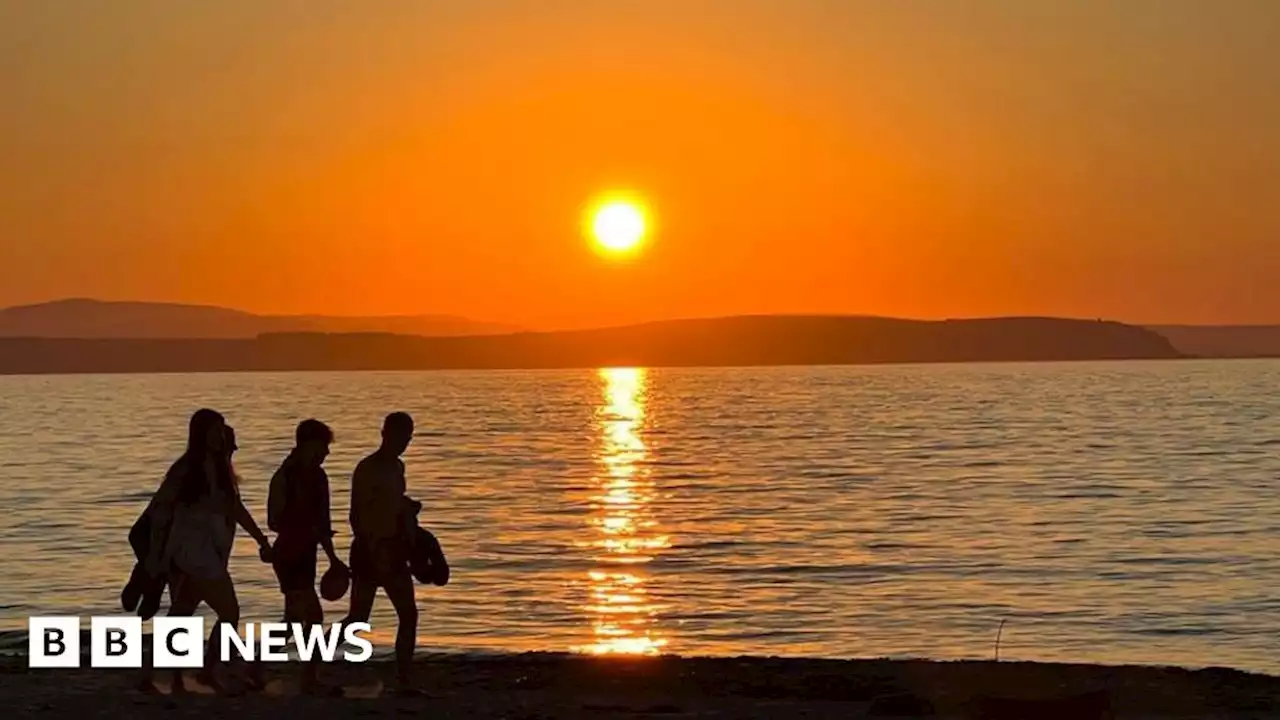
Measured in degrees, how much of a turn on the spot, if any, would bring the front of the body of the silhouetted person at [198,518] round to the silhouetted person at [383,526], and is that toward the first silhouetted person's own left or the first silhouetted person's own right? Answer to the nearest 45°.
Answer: approximately 45° to the first silhouetted person's own left

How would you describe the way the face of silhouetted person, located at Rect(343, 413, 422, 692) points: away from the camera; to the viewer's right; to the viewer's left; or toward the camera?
to the viewer's right

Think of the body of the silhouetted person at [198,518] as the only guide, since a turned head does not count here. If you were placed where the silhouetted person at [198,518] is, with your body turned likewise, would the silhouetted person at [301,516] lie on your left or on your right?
on your left

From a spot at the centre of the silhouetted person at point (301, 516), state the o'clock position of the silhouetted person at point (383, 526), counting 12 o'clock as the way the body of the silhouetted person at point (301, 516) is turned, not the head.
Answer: the silhouetted person at point (383, 526) is roughly at 12 o'clock from the silhouetted person at point (301, 516).

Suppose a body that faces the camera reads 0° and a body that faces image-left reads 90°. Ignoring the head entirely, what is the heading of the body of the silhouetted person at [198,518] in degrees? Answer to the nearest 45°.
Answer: approximately 315°

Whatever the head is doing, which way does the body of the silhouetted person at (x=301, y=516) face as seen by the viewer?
to the viewer's right

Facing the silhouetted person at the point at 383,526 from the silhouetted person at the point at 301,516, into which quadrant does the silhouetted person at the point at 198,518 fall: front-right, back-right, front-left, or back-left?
back-right
